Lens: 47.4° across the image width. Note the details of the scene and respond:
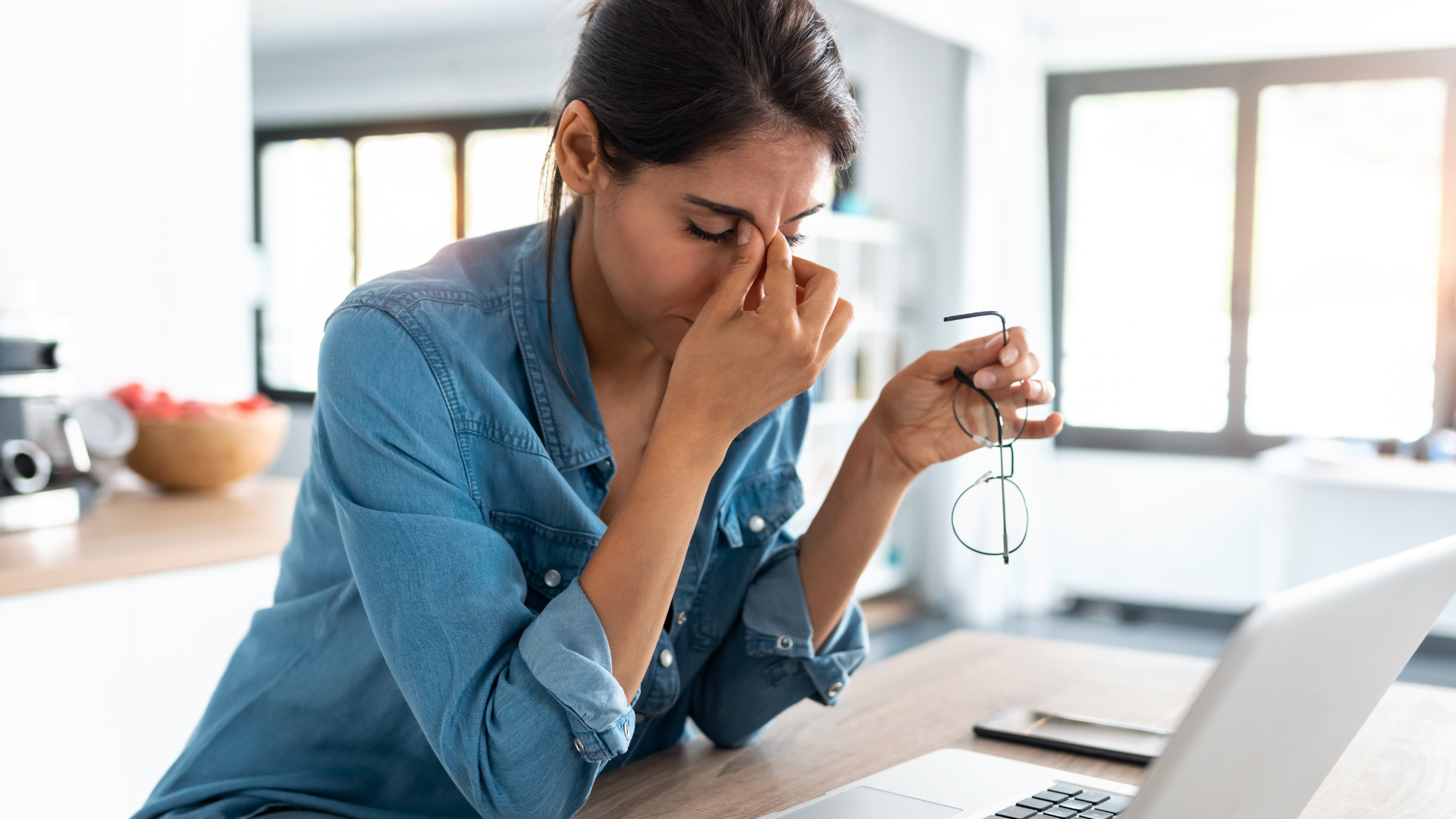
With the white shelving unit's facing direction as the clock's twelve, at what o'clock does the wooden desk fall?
The wooden desk is roughly at 12 o'clock from the white shelving unit.

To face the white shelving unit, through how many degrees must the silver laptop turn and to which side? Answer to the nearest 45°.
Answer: approximately 45° to its right

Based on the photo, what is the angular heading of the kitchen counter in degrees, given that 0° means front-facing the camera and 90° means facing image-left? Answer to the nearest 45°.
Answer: approximately 315°

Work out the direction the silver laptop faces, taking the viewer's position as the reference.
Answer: facing away from the viewer and to the left of the viewer

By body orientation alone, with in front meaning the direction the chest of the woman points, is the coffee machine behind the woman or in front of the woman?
behind

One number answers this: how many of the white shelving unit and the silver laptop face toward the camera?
1

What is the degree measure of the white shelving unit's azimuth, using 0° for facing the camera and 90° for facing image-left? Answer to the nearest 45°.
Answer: approximately 0°

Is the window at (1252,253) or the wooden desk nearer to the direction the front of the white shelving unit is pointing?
the wooden desk
